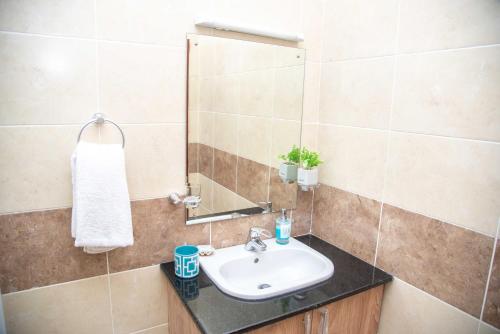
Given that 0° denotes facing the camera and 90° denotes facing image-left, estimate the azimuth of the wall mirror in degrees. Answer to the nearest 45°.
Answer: approximately 315°

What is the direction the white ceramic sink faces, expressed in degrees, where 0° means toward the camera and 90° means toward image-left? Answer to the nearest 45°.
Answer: approximately 315°
